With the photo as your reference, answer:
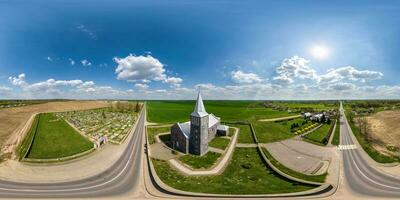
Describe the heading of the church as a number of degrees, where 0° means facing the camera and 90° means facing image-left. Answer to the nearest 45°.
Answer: approximately 45°
